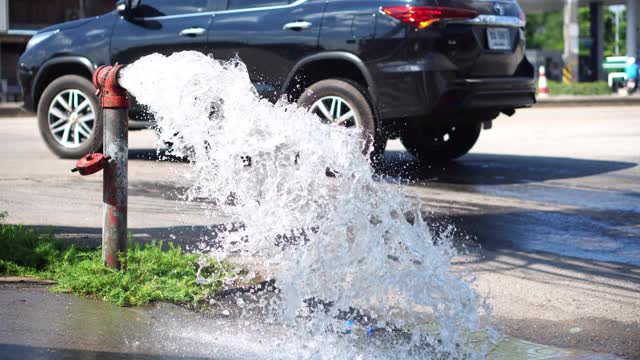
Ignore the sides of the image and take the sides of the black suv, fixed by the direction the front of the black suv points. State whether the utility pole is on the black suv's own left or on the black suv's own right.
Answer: on the black suv's own right

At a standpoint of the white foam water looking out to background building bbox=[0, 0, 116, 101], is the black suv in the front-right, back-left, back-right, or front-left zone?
front-right

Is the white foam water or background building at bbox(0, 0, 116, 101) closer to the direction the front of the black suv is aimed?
the background building

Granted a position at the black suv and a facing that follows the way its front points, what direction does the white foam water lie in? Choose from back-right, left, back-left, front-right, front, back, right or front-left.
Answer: back-left

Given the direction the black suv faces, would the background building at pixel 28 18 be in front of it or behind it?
in front

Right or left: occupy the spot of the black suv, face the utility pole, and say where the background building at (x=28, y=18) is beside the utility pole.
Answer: left

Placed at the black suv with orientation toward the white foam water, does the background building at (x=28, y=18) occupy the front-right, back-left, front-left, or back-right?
back-right

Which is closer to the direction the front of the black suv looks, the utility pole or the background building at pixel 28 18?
the background building

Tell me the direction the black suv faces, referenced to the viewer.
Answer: facing away from the viewer and to the left of the viewer
